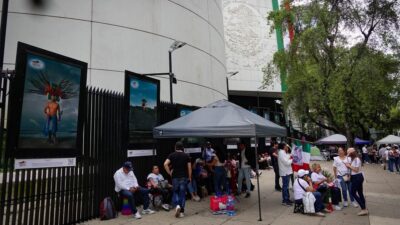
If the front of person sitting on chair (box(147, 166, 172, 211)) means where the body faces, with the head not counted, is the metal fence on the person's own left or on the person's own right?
on the person's own right

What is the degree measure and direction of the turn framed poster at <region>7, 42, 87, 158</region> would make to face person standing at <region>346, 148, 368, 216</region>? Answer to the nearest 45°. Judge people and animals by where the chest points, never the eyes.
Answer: approximately 45° to its left

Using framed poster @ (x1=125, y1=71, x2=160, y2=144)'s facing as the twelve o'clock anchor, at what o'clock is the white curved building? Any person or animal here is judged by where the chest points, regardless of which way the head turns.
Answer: The white curved building is roughly at 7 o'clock from the framed poster.

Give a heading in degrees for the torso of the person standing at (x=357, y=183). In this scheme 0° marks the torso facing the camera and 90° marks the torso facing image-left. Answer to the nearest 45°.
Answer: approximately 90°

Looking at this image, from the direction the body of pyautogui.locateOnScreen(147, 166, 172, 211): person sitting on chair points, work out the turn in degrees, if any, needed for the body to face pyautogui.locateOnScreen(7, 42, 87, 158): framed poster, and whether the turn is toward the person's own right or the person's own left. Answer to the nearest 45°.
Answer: approximately 90° to the person's own right

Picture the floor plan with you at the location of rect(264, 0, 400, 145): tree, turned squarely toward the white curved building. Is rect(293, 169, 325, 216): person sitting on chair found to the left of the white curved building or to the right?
left

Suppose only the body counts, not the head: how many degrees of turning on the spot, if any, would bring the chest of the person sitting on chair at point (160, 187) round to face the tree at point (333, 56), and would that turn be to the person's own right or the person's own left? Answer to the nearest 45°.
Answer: approximately 90° to the person's own left
